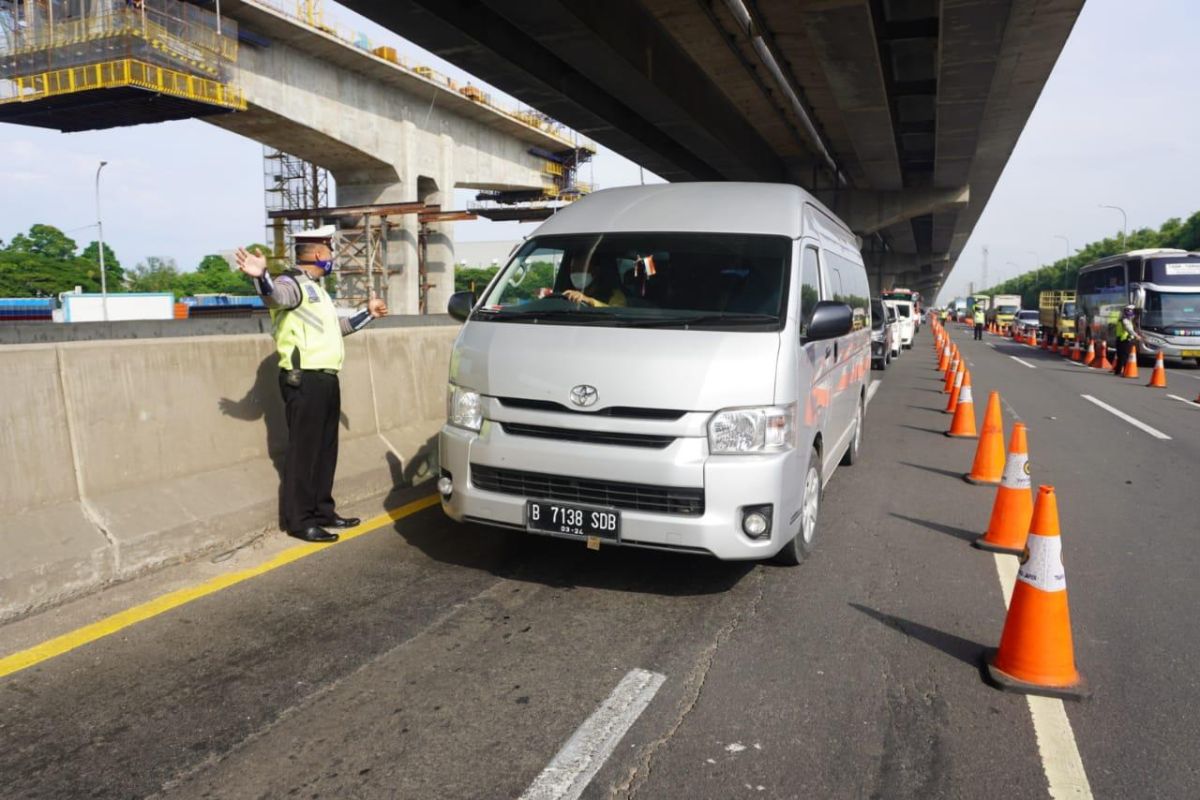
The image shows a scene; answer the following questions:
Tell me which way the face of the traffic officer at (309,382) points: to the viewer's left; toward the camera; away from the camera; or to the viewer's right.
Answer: to the viewer's right

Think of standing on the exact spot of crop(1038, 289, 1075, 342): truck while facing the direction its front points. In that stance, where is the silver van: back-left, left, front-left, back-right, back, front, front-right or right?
front-right

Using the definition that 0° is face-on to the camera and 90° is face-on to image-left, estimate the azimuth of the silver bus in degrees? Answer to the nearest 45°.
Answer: approximately 315°

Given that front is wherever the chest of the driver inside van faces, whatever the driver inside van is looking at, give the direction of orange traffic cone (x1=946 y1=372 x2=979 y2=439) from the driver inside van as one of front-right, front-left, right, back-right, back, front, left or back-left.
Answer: back

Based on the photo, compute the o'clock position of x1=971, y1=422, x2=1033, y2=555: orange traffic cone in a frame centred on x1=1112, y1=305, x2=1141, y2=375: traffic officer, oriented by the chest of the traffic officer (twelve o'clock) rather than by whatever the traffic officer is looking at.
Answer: The orange traffic cone is roughly at 3 o'clock from the traffic officer.

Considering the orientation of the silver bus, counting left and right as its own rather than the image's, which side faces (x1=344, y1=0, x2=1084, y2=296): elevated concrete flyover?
right

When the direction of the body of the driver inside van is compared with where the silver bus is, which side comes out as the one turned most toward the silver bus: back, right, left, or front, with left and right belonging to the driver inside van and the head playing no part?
back

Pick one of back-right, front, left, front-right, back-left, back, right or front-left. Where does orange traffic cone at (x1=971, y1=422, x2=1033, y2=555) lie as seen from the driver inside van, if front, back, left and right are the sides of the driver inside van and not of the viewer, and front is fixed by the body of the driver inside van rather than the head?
back-left

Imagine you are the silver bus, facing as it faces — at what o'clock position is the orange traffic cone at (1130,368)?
The orange traffic cone is roughly at 12 o'clock from the silver bus.

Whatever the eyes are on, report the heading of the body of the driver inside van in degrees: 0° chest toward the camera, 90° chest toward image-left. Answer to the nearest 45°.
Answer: approximately 45°

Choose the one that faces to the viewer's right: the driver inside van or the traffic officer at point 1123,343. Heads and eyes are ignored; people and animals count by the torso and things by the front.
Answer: the traffic officer

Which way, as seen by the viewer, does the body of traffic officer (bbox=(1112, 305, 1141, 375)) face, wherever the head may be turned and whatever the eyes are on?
to the viewer's right

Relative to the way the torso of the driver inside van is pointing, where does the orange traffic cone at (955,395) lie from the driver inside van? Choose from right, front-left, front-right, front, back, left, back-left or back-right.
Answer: back

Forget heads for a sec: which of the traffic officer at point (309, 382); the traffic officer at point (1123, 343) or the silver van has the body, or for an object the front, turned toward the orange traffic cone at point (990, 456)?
the traffic officer at point (309, 382)

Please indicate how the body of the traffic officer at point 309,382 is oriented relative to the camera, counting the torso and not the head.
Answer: to the viewer's right
